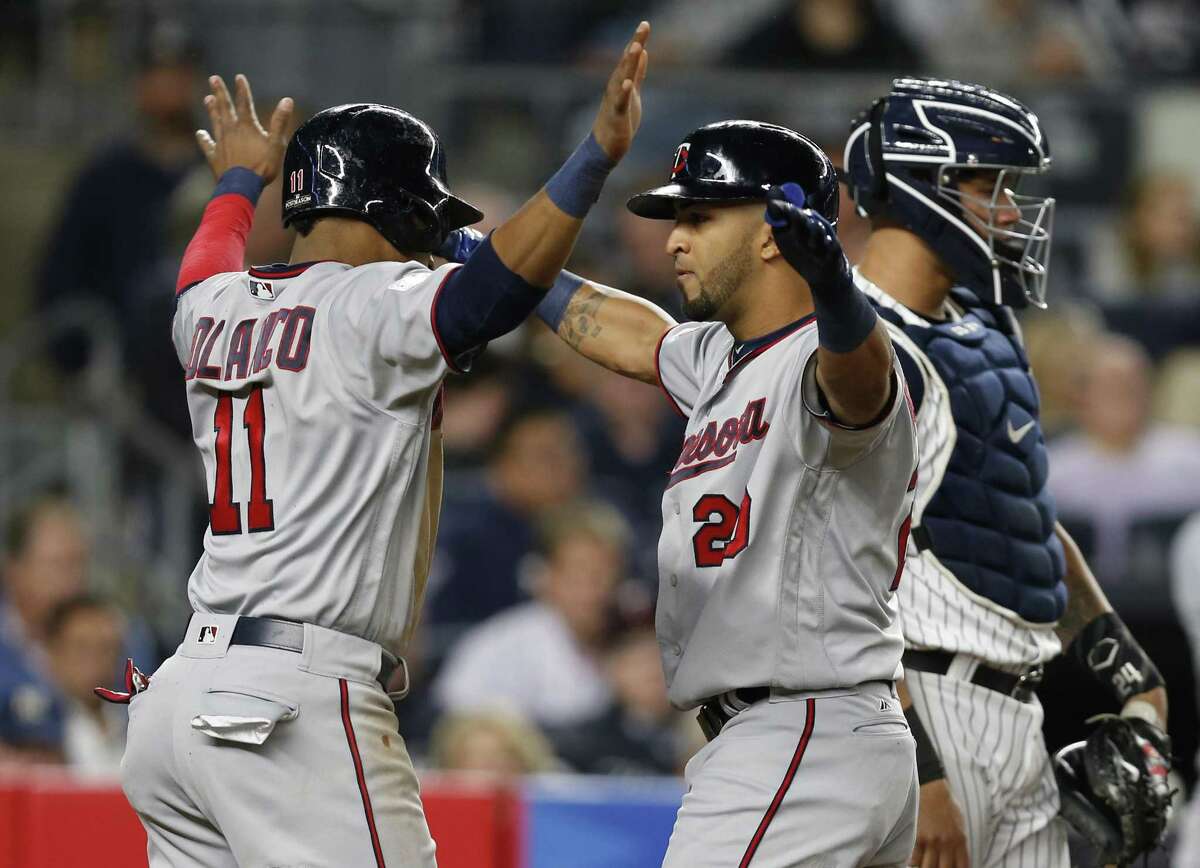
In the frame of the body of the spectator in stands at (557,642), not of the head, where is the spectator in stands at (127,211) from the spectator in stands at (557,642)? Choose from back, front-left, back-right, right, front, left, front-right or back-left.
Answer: back

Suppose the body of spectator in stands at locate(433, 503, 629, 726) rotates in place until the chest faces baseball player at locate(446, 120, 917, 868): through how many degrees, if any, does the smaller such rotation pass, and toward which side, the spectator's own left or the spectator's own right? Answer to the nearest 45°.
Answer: approximately 45° to the spectator's own right

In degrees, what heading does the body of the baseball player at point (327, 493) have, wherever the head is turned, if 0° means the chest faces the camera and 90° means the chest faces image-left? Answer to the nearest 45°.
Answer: approximately 225°

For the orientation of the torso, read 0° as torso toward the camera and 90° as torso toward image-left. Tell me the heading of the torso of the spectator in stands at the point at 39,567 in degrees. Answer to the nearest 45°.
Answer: approximately 315°

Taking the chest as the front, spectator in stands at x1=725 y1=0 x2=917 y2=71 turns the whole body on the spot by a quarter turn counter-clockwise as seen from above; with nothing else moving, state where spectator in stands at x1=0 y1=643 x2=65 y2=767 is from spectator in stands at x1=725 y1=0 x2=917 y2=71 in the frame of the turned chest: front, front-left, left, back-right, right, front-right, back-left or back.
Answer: back-right

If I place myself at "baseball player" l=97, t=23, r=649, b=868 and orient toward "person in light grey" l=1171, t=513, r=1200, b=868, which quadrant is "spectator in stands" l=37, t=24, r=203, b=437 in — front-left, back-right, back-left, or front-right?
front-left

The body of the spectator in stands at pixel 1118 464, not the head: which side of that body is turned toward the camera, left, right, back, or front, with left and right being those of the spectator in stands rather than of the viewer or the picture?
front

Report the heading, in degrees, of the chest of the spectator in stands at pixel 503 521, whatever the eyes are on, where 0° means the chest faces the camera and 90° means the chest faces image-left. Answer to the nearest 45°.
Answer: approximately 315°

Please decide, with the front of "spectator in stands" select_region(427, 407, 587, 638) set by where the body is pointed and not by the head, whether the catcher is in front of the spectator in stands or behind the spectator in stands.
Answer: in front

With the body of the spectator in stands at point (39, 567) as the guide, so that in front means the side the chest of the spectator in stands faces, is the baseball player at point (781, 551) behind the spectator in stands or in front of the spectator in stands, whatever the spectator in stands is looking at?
in front

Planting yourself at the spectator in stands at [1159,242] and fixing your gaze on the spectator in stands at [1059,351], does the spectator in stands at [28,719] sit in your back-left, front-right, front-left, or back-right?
front-right
